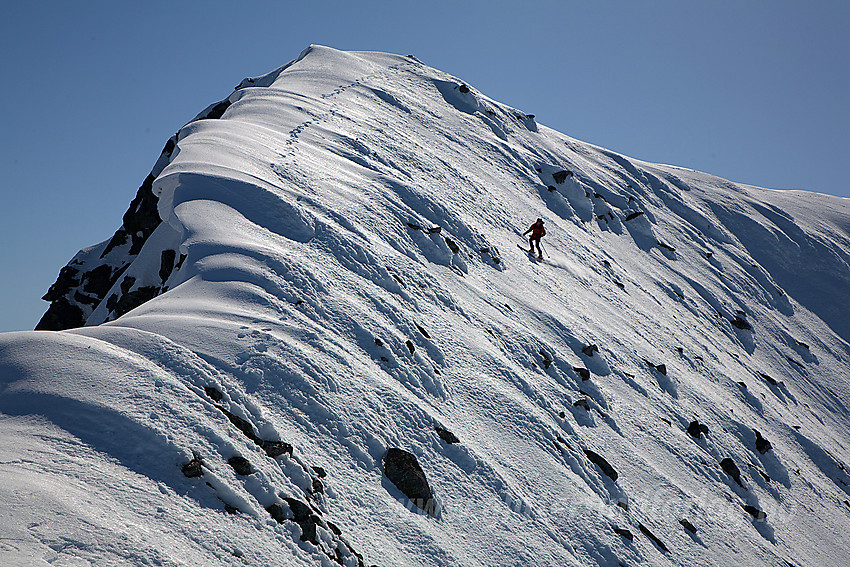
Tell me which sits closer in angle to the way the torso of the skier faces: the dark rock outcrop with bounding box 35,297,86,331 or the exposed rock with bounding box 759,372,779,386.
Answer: the dark rock outcrop

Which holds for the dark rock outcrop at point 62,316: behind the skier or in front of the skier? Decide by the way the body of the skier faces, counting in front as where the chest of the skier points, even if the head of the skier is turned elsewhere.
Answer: in front

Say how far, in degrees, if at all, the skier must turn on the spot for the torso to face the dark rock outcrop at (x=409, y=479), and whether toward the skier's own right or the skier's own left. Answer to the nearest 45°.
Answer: approximately 45° to the skier's own left

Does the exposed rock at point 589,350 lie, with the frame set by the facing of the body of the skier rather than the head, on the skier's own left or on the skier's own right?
on the skier's own left

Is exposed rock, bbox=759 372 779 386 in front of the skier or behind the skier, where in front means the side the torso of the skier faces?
behind
